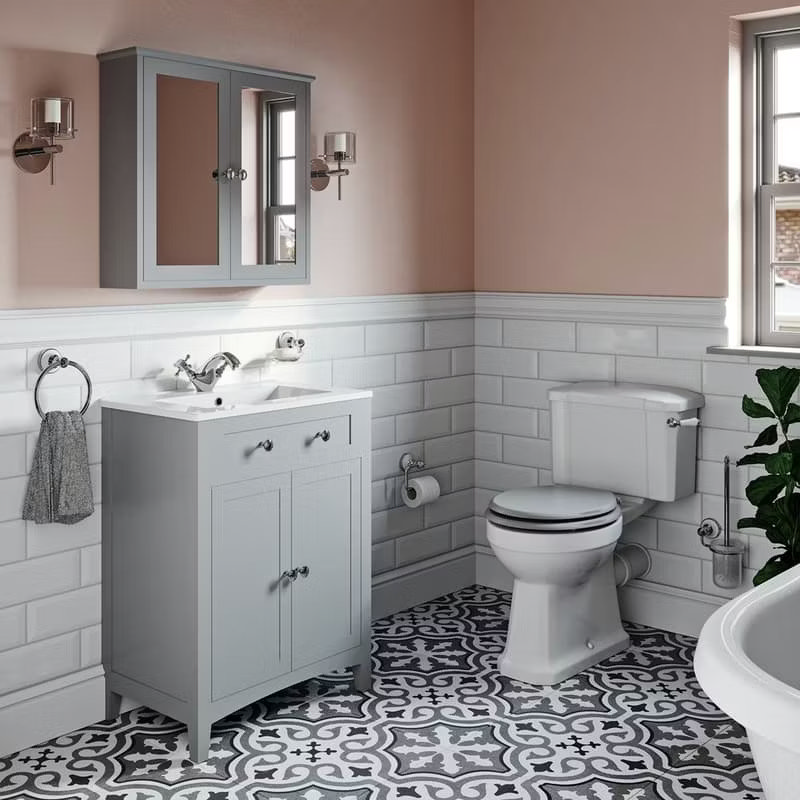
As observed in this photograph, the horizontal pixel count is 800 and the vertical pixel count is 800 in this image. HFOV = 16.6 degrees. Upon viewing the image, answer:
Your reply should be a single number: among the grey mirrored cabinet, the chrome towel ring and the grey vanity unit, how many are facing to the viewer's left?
0

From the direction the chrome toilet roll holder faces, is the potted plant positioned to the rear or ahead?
ahead

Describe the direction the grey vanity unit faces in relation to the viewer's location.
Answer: facing the viewer and to the right of the viewer

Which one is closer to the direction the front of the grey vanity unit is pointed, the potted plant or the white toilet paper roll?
the potted plant

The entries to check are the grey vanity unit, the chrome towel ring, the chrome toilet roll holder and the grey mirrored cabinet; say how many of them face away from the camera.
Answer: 0

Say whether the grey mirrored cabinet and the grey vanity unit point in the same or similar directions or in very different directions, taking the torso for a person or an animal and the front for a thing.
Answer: same or similar directions

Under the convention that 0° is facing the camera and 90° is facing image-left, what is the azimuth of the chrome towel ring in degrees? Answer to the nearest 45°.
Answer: approximately 315°
